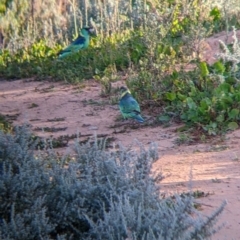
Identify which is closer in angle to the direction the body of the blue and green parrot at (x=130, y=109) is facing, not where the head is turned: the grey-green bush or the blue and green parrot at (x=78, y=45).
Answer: the blue and green parrot

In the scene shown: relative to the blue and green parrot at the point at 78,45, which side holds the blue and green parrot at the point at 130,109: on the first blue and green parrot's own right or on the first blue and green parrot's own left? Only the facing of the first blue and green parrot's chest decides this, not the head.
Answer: on the first blue and green parrot's own right

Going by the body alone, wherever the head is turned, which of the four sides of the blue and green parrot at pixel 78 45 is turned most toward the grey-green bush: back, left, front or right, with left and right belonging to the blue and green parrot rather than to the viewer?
right

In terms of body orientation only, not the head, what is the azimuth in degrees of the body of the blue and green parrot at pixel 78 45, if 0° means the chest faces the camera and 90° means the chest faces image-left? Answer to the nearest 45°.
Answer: approximately 270°

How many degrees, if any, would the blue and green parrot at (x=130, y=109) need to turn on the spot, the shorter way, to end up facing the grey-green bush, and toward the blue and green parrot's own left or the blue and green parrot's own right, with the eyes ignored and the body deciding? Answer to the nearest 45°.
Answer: approximately 135° to the blue and green parrot's own left

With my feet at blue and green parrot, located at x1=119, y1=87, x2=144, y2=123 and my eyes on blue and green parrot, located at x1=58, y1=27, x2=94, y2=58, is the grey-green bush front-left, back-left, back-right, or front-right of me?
back-left

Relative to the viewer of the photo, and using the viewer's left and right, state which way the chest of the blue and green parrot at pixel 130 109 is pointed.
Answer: facing away from the viewer and to the left of the viewer

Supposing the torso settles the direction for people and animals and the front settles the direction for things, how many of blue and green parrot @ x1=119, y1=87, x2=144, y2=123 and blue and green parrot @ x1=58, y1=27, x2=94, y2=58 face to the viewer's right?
1
